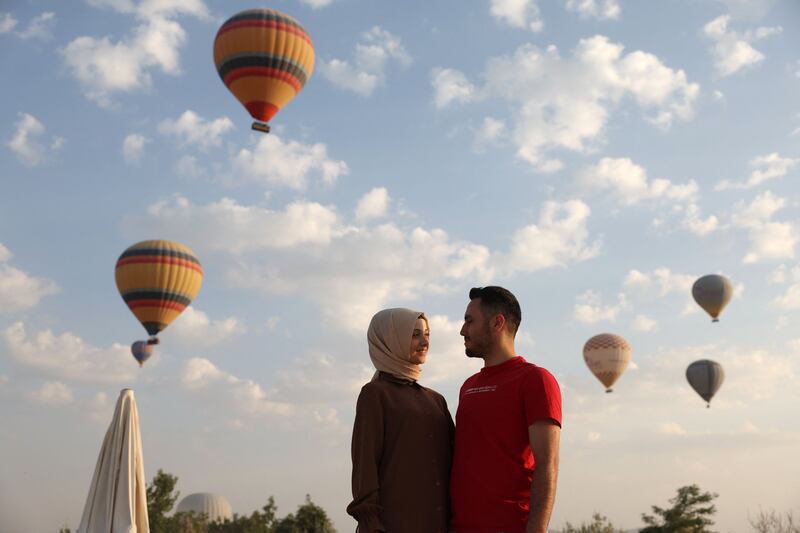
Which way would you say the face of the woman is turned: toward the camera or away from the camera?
toward the camera

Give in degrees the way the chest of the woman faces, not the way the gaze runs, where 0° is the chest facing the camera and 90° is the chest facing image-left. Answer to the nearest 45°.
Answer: approximately 315°

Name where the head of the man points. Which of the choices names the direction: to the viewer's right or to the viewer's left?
to the viewer's left

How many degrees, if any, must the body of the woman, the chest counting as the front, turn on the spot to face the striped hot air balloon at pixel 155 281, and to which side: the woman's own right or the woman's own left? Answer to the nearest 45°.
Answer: approximately 135° to the woman's own left

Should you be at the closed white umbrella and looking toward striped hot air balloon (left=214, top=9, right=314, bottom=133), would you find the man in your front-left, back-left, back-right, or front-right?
back-right

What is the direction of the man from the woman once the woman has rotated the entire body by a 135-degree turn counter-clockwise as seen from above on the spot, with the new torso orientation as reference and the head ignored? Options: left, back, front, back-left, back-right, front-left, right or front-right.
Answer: right

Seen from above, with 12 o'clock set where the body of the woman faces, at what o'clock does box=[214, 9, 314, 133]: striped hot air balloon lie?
The striped hot air balloon is roughly at 7 o'clock from the woman.

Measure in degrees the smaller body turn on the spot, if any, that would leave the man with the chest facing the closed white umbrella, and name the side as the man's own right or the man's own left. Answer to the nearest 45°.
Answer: approximately 90° to the man's own right

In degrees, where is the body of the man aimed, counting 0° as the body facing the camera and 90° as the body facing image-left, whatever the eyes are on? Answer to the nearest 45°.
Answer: approximately 45°

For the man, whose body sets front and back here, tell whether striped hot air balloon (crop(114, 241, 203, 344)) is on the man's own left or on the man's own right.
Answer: on the man's own right

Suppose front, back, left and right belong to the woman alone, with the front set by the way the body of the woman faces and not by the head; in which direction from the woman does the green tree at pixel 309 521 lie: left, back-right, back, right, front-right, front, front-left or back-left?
back-left

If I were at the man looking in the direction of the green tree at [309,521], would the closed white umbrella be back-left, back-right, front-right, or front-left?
front-left

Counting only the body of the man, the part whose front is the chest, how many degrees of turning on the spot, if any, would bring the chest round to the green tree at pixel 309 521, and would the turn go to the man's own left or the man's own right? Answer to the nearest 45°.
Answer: approximately 135° to the man's own right
